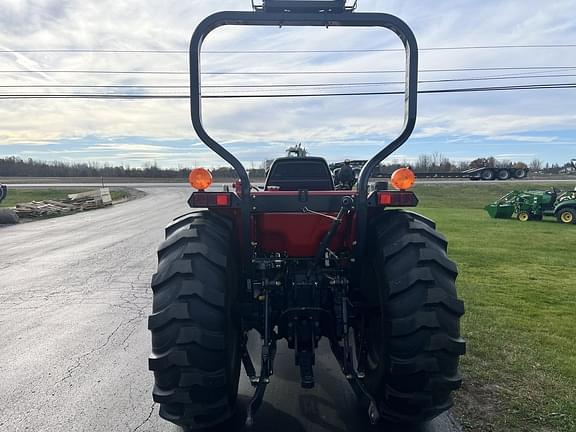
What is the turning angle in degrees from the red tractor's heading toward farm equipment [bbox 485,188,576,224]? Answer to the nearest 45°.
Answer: approximately 45° to its right

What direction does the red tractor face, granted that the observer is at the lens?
facing away from the viewer
